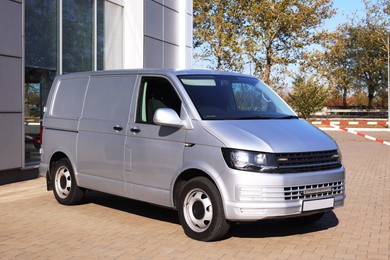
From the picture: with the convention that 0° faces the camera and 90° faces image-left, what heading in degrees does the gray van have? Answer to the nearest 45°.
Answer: approximately 315°

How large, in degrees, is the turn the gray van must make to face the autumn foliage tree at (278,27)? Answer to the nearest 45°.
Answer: approximately 135° to its left

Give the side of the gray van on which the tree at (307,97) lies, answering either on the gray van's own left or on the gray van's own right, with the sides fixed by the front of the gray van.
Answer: on the gray van's own left

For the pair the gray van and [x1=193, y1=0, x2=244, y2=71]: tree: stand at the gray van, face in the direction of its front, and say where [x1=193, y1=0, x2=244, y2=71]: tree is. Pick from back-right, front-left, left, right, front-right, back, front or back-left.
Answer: back-left

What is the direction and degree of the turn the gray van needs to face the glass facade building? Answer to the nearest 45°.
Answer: approximately 180°
